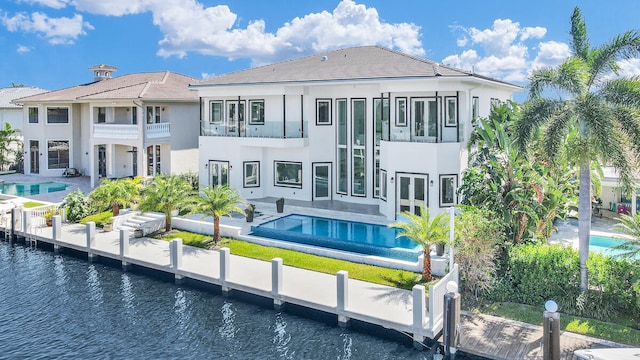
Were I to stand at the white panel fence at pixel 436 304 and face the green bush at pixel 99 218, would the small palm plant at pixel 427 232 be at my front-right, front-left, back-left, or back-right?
front-right

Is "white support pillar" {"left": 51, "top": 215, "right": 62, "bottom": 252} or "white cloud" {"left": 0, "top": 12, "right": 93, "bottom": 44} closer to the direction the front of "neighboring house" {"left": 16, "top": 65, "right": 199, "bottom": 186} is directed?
the white support pillar

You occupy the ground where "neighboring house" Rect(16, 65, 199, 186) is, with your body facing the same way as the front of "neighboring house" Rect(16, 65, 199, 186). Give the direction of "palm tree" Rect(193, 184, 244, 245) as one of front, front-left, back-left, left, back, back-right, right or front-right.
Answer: front-left

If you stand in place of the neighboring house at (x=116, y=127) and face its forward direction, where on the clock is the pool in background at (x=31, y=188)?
The pool in background is roughly at 2 o'clock from the neighboring house.

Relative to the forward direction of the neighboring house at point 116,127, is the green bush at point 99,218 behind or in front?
in front

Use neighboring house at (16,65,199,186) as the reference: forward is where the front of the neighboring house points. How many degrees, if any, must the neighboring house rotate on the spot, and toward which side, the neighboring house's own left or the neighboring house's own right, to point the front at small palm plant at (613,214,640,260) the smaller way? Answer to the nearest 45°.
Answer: approximately 90° to the neighboring house's own left

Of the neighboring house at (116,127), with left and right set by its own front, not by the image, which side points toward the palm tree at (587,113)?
left

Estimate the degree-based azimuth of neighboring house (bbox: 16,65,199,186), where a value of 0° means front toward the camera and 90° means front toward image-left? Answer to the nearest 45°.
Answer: approximately 45°

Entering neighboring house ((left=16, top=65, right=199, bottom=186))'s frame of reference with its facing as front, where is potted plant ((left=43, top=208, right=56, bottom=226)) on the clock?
The potted plant is roughly at 11 o'clock from the neighboring house.

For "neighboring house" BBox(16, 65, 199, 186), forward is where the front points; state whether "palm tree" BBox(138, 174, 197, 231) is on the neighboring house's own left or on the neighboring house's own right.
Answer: on the neighboring house's own left

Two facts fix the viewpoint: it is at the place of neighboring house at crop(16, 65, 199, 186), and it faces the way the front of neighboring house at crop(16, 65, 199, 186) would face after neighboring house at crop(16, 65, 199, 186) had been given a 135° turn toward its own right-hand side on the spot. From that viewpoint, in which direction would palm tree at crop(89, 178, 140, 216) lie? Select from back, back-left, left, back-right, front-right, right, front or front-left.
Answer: back

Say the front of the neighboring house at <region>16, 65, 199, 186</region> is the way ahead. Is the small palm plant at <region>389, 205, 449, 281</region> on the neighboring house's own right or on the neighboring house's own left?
on the neighboring house's own left

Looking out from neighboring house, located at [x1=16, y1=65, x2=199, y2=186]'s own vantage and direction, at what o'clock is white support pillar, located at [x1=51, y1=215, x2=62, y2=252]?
The white support pillar is roughly at 11 o'clock from the neighboring house.

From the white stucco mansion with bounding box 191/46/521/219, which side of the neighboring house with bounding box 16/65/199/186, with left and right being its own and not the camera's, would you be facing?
left

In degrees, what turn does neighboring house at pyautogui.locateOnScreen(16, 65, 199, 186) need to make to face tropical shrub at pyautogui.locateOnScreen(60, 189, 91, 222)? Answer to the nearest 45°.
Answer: approximately 45° to its left
